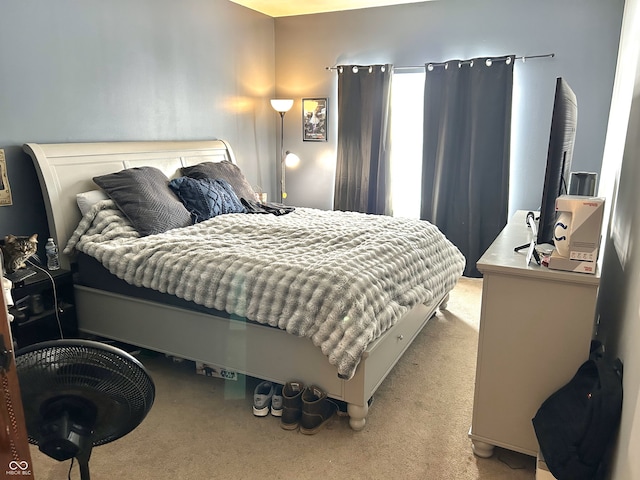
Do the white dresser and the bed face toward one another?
yes

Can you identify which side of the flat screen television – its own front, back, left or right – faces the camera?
left

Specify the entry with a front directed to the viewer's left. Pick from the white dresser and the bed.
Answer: the white dresser

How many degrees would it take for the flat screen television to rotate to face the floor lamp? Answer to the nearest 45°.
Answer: approximately 45° to its right

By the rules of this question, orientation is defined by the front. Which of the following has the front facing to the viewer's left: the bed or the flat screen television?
the flat screen television

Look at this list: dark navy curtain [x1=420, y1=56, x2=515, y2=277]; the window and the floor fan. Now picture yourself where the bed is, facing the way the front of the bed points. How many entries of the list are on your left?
2

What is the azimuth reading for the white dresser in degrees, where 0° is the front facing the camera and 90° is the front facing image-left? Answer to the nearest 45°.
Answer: approximately 90°

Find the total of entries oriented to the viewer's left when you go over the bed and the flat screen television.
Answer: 1

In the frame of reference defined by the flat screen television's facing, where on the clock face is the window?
The window is roughly at 2 o'clock from the flat screen television.

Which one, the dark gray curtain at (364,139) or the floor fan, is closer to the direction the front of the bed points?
the floor fan

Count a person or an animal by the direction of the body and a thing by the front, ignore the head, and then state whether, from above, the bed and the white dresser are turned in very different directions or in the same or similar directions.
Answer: very different directions

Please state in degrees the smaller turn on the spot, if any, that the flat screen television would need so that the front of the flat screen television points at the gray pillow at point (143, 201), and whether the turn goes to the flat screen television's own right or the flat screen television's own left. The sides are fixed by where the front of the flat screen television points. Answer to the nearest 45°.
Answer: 0° — it already faces it
